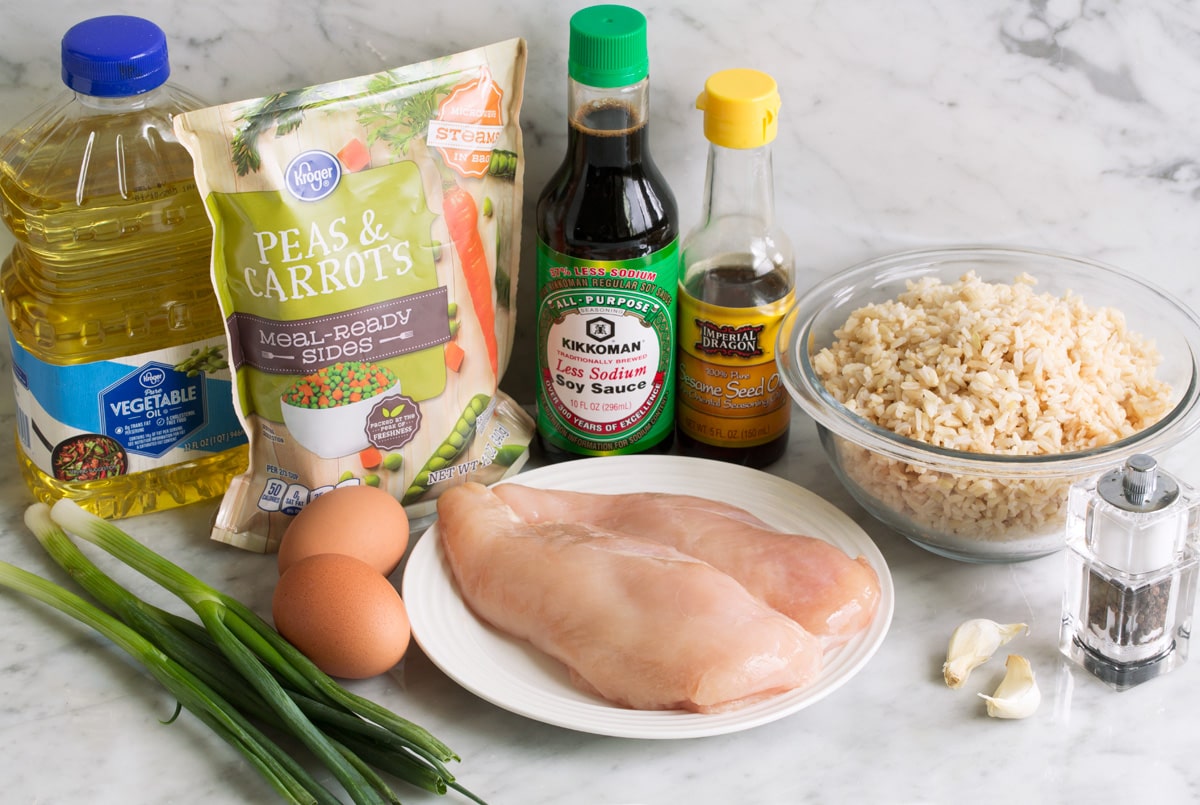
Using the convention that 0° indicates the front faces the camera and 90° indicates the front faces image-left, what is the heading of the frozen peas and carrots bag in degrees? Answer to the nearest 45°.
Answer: approximately 0°

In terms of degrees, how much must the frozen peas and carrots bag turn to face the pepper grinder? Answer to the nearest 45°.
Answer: approximately 45° to its left
